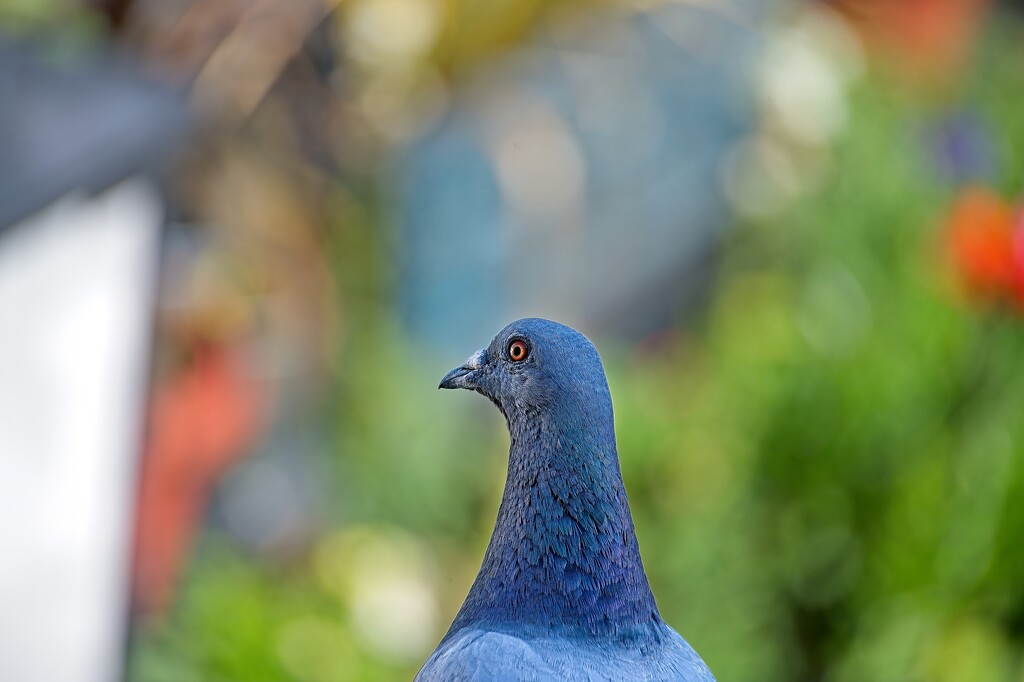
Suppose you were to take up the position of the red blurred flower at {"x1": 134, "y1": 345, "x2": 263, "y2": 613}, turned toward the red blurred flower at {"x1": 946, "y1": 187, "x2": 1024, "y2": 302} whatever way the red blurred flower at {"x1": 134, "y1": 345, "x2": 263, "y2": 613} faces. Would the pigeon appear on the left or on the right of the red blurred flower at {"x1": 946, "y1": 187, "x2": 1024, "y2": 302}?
right

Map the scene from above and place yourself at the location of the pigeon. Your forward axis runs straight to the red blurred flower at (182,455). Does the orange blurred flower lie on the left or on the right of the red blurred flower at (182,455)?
right

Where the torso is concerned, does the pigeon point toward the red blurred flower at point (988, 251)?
no

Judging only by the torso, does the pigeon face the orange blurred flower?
no
